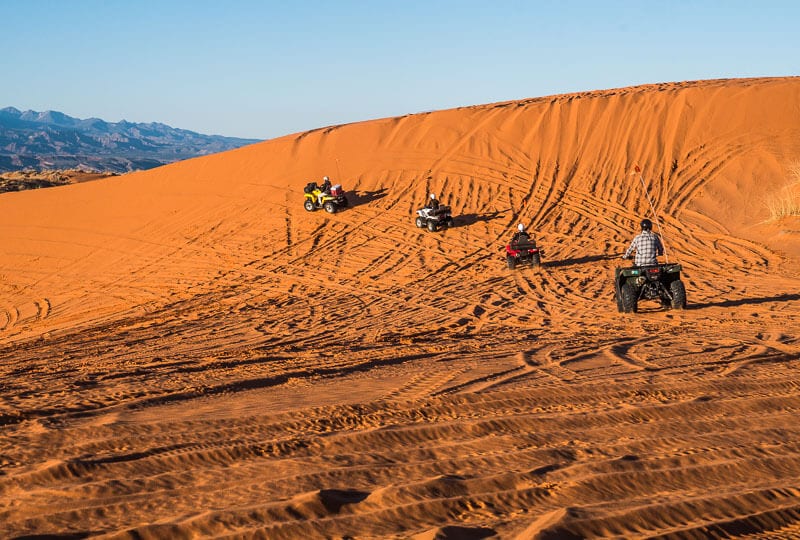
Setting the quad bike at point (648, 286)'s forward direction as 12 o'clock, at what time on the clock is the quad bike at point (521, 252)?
the quad bike at point (521, 252) is roughly at 11 o'clock from the quad bike at point (648, 286).

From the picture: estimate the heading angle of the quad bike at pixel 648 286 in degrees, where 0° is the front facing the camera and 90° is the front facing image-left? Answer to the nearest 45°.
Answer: approximately 180°

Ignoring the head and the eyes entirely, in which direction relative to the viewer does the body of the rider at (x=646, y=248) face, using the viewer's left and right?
facing away from the viewer

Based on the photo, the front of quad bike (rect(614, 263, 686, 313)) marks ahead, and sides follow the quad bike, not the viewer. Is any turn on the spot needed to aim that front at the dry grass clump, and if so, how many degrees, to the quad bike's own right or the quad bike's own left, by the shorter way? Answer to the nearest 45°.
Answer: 0° — it already faces it
